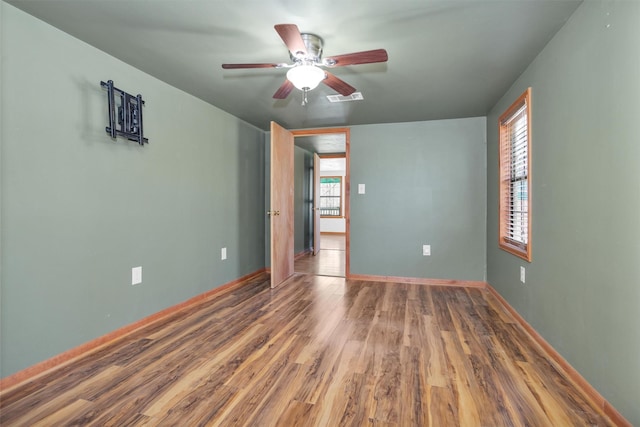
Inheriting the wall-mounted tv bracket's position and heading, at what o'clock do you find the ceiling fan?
The ceiling fan is roughly at 12 o'clock from the wall-mounted tv bracket.

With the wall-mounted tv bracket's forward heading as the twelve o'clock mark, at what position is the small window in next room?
The small window in next room is roughly at 9 o'clock from the wall-mounted tv bracket.

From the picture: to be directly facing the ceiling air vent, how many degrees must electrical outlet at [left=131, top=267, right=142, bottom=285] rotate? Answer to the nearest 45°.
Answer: approximately 45° to its left

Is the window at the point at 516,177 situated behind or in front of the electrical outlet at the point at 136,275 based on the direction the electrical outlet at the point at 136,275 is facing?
in front

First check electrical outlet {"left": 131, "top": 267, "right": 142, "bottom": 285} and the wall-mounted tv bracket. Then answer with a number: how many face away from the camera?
0

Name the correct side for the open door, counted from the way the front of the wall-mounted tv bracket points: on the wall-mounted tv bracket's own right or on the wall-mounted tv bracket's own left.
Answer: on the wall-mounted tv bracket's own left

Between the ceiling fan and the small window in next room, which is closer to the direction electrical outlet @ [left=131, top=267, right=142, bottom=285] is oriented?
the ceiling fan

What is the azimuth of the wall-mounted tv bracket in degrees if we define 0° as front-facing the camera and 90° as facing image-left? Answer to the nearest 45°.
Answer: approximately 315°

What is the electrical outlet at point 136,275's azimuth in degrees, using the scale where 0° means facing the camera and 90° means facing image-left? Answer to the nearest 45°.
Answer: approximately 315°

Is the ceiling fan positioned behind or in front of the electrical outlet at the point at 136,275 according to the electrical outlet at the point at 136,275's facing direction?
in front
